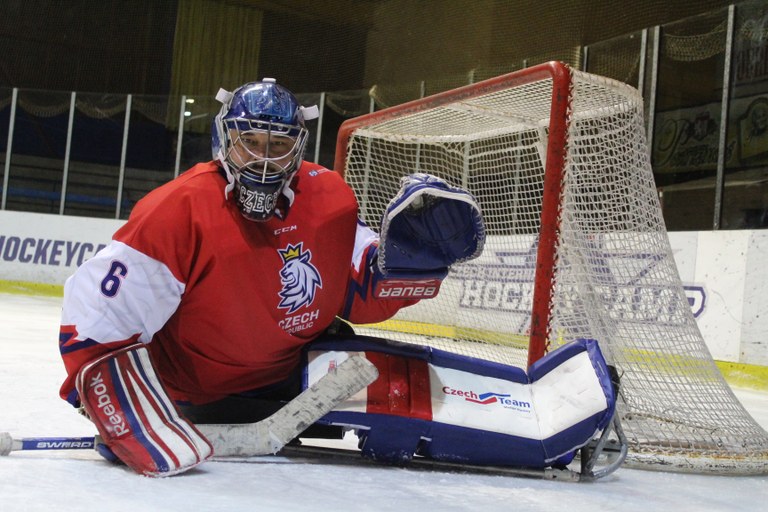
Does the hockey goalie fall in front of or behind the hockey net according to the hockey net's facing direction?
in front

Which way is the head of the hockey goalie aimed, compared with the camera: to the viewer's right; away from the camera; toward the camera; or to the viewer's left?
toward the camera

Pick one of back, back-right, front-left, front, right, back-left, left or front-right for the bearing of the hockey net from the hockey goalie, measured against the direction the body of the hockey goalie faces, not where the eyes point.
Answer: left

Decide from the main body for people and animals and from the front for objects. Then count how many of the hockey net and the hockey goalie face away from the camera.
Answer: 0

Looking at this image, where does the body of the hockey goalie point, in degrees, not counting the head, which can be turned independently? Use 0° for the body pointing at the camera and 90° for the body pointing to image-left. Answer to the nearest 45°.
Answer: approximately 315°
